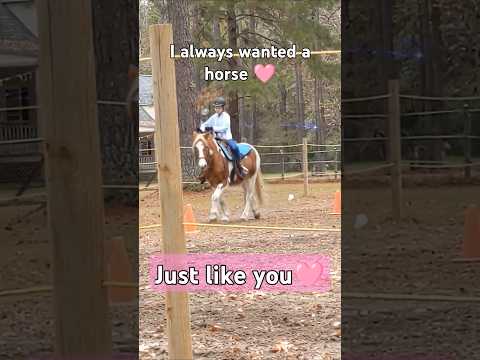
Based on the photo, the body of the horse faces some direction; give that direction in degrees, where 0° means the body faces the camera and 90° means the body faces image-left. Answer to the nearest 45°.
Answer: approximately 45°

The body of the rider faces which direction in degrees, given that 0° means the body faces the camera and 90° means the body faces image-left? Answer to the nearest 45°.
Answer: approximately 45°
